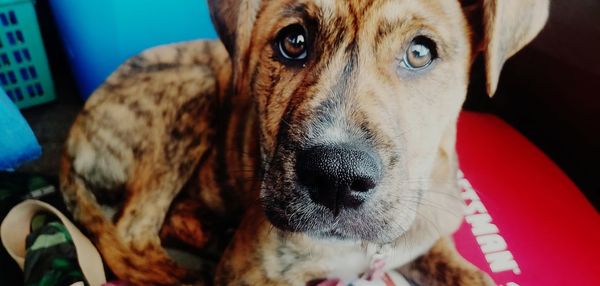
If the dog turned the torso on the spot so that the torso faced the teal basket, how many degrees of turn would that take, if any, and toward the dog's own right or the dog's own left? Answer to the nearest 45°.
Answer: approximately 180°

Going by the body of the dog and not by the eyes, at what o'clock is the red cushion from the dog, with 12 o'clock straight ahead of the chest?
The red cushion is roughly at 10 o'clock from the dog.

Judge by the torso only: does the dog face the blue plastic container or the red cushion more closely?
the red cushion

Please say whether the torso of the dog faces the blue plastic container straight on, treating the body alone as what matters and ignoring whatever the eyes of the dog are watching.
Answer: no

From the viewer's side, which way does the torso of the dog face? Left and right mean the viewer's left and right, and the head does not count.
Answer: facing the viewer and to the right of the viewer

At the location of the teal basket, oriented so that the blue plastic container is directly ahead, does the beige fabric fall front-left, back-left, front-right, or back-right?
front-right

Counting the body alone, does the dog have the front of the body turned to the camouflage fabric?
no

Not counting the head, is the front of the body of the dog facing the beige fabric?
no

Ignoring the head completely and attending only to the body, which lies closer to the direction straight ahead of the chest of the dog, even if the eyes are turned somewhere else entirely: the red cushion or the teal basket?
the red cushion
